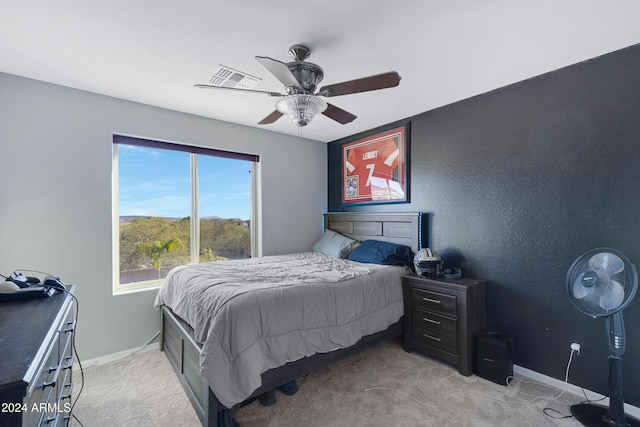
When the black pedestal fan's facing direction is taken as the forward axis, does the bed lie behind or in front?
in front

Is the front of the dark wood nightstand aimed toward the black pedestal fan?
no

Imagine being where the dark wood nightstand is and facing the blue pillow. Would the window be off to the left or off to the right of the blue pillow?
left

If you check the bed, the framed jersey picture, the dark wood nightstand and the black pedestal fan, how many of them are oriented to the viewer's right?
0

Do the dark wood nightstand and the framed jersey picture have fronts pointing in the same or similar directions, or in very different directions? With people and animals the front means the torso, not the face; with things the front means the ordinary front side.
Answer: same or similar directions

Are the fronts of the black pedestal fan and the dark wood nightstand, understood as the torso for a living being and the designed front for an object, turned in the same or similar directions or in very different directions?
same or similar directions

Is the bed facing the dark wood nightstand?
no

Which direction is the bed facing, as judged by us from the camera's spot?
facing the viewer and to the left of the viewer

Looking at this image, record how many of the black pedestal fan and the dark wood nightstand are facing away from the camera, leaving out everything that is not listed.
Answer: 0

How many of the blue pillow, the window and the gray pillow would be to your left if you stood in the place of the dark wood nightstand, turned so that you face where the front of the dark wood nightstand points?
0

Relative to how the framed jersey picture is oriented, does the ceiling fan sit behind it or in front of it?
in front

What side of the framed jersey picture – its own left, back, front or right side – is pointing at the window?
front
